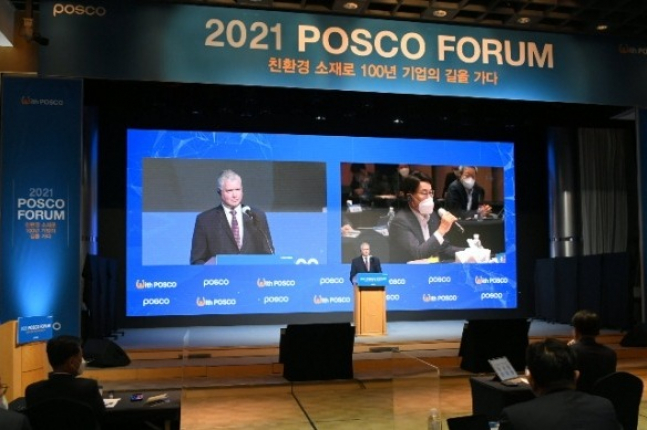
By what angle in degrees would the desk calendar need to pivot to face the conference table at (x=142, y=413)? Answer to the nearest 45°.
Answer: approximately 90° to its right

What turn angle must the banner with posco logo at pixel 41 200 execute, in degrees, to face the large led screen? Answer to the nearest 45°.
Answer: approximately 135° to its left

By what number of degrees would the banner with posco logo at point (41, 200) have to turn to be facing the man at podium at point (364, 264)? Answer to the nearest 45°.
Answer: approximately 90° to its left

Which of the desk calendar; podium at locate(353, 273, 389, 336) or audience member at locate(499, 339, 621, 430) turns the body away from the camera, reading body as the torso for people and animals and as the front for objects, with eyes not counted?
the audience member

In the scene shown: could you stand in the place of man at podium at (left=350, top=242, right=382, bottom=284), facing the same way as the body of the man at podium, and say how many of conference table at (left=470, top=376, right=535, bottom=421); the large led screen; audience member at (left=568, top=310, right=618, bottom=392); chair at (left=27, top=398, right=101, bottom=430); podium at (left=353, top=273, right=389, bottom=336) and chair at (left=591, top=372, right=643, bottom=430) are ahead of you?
5

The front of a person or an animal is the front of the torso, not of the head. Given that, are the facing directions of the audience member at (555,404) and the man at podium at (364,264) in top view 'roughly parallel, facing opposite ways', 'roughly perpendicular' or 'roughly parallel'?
roughly parallel, facing opposite ways

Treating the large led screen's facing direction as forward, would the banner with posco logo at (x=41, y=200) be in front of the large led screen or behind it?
in front

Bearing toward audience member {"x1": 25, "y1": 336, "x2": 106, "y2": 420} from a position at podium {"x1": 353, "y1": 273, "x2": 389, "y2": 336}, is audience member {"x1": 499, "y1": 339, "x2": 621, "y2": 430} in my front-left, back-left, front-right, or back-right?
front-left

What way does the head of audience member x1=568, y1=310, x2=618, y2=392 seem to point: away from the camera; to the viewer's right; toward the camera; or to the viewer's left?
away from the camera

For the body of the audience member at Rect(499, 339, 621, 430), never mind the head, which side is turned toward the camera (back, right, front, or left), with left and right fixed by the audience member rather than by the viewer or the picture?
back

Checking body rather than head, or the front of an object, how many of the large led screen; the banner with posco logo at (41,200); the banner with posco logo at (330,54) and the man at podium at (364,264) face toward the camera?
4

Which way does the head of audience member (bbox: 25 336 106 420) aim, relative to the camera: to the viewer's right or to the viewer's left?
to the viewer's right

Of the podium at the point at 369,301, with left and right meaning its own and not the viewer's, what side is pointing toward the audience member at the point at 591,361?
front

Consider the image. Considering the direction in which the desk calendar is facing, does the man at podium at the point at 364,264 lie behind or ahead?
behind

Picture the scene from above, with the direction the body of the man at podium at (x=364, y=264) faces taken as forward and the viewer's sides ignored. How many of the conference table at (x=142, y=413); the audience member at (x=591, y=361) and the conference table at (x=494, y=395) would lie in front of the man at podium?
3

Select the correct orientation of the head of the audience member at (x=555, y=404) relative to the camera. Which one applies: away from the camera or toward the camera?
away from the camera

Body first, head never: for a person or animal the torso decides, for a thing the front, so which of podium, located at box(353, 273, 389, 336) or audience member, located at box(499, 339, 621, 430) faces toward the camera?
the podium

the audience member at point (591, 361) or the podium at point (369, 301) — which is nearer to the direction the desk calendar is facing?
the audience member

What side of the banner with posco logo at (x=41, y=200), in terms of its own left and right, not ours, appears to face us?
front

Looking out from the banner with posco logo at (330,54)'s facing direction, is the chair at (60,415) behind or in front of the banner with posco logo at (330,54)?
in front

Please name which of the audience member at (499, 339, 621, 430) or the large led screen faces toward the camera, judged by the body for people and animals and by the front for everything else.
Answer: the large led screen

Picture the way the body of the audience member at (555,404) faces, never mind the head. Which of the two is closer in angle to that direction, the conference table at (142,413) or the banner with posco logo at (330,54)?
the banner with posco logo

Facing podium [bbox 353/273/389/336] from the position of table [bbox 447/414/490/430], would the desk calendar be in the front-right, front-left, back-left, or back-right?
front-right
